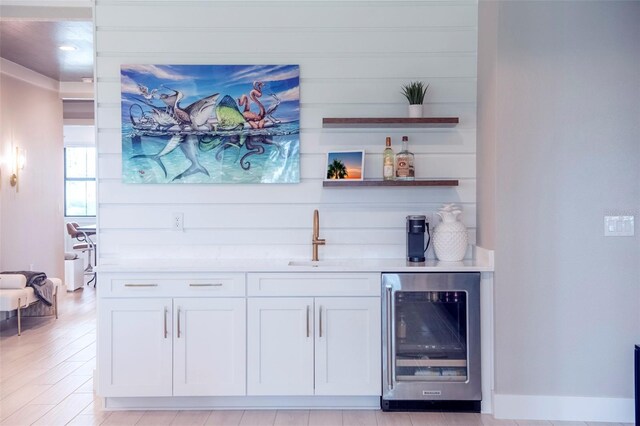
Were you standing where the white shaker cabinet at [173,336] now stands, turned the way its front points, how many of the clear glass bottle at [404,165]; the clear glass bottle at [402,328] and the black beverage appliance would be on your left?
3

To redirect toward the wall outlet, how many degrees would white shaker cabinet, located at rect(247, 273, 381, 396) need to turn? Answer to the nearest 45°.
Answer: approximately 135° to its right

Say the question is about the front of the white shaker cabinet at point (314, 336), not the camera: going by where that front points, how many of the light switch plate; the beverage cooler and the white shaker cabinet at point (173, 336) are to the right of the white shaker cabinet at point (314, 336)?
1
